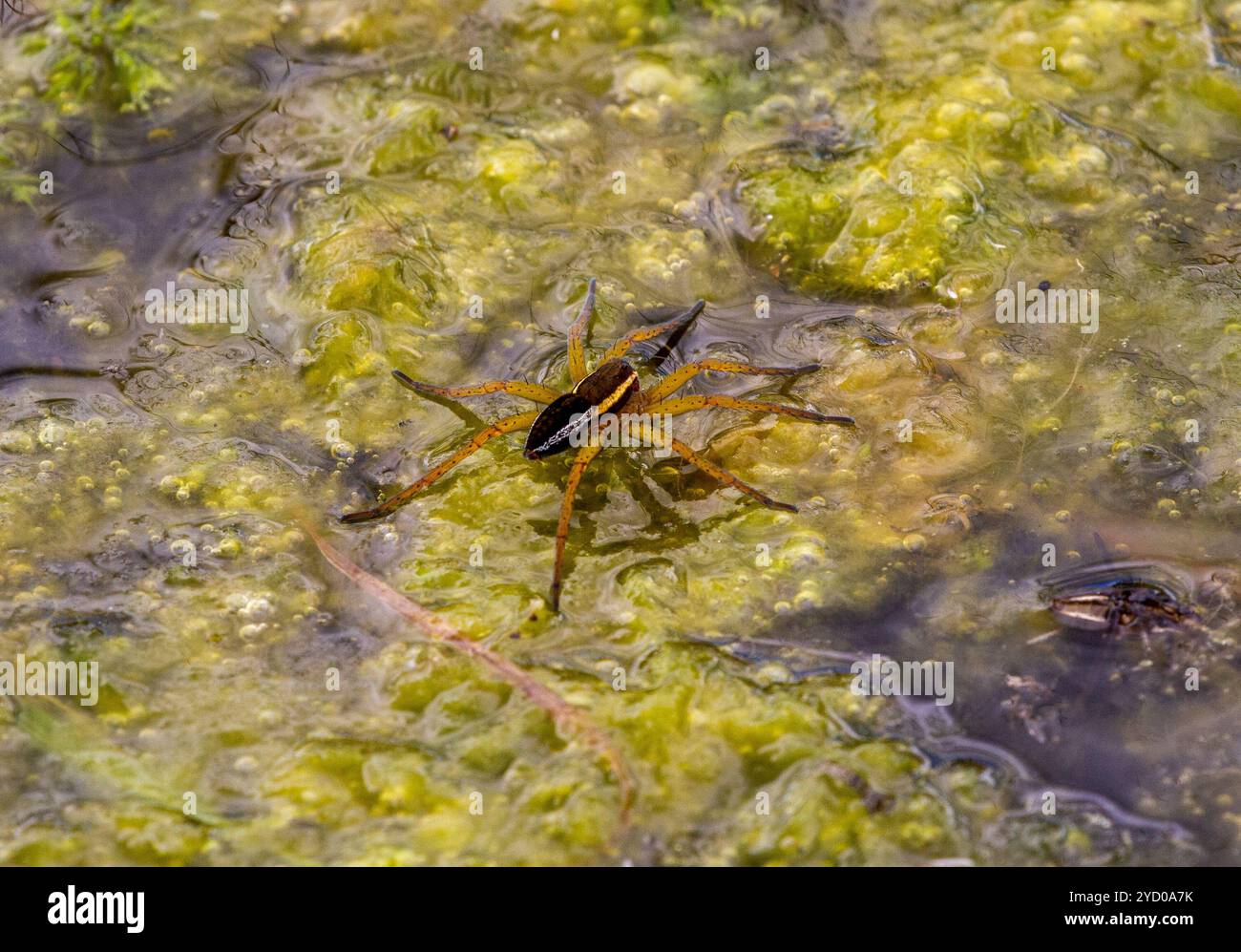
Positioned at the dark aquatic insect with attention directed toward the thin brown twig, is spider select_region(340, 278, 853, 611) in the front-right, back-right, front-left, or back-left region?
front-right

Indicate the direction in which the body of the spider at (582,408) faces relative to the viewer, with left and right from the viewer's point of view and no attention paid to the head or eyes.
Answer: facing away from the viewer and to the right of the viewer

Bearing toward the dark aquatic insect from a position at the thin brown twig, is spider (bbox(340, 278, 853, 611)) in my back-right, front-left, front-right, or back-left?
front-left

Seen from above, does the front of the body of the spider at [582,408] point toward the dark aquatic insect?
no
